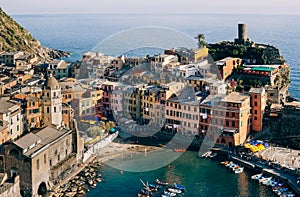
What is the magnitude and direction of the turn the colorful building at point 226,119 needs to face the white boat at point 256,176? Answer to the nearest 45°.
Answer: approximately 45° to its left

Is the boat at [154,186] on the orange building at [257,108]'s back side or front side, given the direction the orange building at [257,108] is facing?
on the front side

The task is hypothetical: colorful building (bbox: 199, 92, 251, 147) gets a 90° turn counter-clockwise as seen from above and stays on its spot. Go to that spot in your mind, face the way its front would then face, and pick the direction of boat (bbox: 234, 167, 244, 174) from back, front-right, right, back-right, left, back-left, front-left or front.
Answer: front-right

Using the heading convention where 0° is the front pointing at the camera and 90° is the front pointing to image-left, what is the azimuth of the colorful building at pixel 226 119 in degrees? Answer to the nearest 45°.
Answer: approximately 45°

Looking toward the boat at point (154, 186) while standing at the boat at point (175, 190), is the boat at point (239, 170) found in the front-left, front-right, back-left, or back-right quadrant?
back-right

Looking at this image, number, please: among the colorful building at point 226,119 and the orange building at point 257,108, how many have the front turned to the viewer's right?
0

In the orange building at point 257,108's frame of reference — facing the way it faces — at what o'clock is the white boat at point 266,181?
The white boat is roughly at 12 o'clock from the orange building.

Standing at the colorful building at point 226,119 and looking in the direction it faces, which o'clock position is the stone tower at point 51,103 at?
The stone tower is roughly at 1 o'clock from the colorful building.

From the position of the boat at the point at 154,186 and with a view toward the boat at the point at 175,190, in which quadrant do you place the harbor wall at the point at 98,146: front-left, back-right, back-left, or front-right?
back-left

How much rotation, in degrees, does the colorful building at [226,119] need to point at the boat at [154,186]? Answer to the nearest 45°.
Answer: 0° — it already faces it

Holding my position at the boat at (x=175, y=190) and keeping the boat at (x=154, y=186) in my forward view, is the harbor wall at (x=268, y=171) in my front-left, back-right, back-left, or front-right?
back-right

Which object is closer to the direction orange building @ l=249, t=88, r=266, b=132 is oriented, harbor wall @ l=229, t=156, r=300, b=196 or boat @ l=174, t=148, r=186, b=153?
the harbor wall
